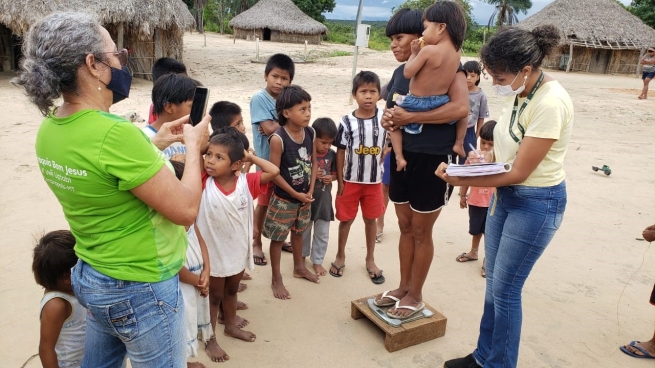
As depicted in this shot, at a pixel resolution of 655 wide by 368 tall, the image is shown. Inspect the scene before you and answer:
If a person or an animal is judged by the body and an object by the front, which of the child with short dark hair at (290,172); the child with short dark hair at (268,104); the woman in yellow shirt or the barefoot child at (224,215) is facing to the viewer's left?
the woman in yellow shirt

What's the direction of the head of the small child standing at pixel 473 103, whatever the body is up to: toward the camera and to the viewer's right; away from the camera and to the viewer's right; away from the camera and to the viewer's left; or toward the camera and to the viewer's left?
toward the camera and to the viewer's left

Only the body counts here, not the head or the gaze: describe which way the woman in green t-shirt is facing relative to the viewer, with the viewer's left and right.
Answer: facing away from the viewer and to the right of the viewer

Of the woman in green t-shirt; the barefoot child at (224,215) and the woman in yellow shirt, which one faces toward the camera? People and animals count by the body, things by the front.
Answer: the barefoot child

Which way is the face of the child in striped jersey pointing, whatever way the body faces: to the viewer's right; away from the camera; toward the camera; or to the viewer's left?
toward the camera

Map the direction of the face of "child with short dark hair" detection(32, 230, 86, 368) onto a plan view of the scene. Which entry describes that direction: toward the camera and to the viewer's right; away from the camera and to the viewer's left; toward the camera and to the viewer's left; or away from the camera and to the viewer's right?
away from the camera and to the viewer's right

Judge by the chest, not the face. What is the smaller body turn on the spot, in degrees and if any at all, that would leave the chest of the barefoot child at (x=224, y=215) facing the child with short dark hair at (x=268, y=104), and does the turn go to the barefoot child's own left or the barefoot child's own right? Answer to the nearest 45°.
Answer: approximately 180°

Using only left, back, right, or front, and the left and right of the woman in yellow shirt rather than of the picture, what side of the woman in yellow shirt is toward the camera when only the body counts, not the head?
left

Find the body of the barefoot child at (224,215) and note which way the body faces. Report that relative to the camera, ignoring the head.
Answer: toward the camera

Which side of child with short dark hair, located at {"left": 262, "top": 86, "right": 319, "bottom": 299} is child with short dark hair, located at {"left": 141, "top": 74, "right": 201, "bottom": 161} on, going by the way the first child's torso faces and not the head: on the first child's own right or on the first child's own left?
on the first child's own right

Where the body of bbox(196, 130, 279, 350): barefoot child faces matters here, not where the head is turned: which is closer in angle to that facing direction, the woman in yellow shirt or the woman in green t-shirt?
the woman in green t-shirt

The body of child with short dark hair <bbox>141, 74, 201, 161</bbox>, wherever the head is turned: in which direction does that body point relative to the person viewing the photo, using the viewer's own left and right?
facing to the right of the viewer

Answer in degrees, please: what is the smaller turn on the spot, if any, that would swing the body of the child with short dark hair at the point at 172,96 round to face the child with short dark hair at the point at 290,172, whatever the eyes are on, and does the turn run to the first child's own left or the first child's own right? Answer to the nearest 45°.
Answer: approximately 45° to the first child's own left

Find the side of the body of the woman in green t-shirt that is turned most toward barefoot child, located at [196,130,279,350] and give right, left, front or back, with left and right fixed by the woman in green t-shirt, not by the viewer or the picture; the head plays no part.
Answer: front
